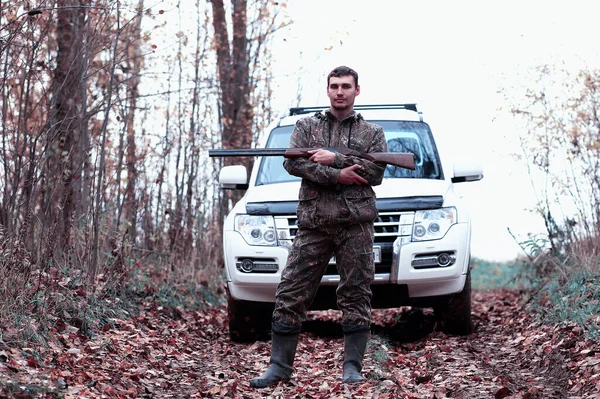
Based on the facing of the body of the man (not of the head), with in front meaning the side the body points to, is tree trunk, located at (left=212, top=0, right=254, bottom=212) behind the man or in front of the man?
behind

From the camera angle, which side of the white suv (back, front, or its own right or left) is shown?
front

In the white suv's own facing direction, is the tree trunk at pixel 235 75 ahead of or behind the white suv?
behind

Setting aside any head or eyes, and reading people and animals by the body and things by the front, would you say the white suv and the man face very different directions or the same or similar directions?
same or similar directions

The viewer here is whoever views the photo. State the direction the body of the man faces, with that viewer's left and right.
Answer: facing the viewer

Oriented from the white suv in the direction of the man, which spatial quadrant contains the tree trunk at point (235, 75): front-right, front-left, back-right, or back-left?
back-right

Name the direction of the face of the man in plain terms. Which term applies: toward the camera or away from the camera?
toward the camera

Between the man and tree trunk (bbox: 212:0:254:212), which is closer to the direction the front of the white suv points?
the man

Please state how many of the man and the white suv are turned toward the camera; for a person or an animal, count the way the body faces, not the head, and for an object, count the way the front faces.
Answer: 2

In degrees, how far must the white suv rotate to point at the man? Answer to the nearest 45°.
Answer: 0° — it already faces them

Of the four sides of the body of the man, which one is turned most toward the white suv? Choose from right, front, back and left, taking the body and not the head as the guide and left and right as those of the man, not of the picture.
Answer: back
